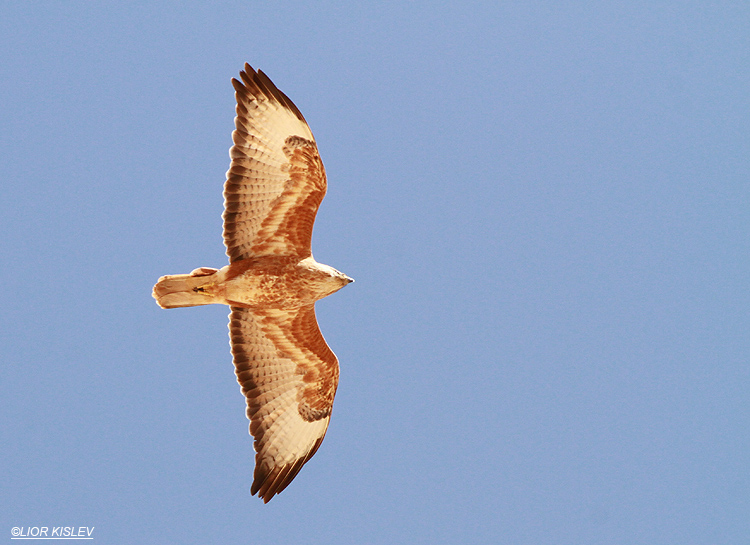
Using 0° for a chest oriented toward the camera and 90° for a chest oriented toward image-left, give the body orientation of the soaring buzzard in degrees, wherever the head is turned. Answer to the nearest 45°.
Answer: approximately 270°
